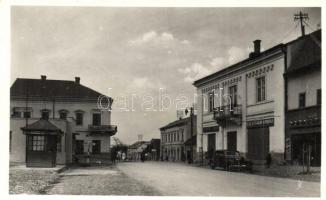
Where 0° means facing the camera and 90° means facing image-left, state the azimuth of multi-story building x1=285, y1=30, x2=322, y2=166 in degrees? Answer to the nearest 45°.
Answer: approximately 45°

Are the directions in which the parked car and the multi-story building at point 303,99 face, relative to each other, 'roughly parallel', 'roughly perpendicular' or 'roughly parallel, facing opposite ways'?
roughly perpendicular

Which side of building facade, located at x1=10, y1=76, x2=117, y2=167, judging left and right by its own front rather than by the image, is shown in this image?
front

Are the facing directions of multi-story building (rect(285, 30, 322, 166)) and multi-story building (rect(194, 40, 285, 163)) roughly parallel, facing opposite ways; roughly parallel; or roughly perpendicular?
roughly parallel

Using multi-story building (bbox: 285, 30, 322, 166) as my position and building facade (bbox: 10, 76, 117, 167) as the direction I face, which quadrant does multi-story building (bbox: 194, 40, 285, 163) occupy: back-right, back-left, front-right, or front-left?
front-right

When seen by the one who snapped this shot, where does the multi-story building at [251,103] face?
facing the viewer and to the left of the viewer

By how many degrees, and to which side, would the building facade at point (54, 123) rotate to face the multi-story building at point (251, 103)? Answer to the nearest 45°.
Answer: approximately 45° to its left
